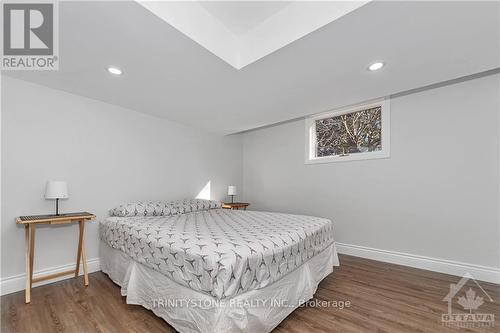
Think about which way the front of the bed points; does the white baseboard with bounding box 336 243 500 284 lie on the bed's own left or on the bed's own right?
on the bed's own left

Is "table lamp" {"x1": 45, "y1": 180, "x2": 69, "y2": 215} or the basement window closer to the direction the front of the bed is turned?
the basement window

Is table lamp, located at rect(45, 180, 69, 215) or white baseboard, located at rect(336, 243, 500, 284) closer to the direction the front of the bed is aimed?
the white baseboard

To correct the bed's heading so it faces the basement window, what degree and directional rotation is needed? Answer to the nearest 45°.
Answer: approximately 90° to its left

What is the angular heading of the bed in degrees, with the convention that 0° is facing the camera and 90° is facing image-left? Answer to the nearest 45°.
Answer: approximately 315°

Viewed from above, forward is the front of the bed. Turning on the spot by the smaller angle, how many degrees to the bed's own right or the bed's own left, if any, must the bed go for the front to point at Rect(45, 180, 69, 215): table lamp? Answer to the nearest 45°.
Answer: approximately 180°
